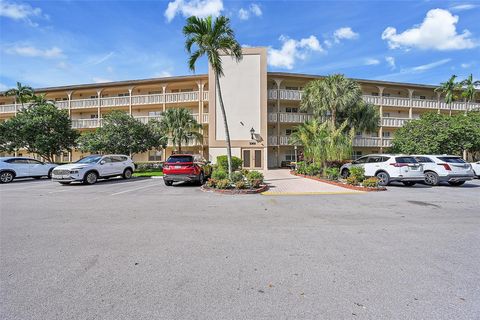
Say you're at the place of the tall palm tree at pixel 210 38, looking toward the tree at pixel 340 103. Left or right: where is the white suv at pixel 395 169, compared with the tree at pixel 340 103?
right

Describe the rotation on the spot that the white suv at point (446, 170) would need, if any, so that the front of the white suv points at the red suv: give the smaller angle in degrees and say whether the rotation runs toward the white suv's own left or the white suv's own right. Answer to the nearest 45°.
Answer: approximately 90° to the white suv's own left

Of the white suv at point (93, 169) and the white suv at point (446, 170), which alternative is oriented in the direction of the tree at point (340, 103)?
the white suv at point (446, 170)

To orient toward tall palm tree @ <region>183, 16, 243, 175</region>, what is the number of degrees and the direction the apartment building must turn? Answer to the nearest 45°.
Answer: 0° — it already faces it

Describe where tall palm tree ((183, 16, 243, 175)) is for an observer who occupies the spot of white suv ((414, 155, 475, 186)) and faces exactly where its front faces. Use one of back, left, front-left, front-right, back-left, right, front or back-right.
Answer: left

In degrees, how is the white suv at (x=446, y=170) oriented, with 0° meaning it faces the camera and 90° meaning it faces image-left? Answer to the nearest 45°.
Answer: approximately 135°

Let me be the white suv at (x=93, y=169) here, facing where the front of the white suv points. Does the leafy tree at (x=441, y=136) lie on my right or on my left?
on my left

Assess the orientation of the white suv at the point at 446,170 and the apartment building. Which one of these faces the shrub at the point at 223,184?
the apartment building
